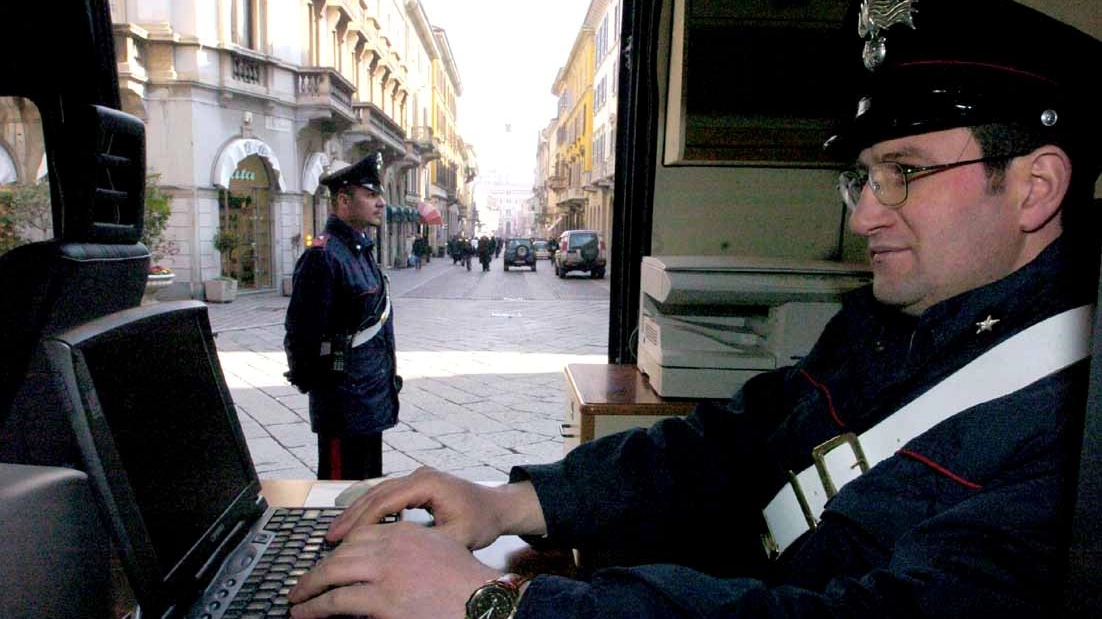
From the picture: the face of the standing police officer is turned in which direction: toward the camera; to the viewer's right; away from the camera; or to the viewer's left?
to the viewer's right

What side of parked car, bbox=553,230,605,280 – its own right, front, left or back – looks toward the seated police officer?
back

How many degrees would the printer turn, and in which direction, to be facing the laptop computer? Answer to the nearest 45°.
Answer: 0° — it already faces it

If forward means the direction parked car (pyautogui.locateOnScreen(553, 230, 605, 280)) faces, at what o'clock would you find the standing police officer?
The standing police officer is roughly at 6 o'clock from the parked car.

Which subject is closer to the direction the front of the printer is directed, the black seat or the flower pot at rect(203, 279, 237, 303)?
the black seat

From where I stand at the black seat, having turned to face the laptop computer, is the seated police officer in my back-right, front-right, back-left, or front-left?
front-left

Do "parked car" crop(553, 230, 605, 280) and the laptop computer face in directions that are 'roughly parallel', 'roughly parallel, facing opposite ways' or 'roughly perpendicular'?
roughly perpendicular

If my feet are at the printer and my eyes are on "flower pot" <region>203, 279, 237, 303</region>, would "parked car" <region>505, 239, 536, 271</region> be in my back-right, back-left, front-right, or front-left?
front-right
